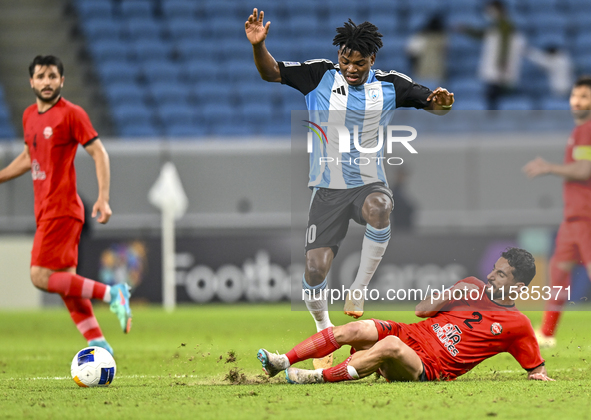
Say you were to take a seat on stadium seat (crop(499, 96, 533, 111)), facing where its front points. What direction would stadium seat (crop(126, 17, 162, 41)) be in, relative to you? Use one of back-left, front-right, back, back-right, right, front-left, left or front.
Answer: right

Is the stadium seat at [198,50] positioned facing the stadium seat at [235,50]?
no

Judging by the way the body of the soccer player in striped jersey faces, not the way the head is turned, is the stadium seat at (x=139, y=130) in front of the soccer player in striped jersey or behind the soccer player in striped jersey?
behind

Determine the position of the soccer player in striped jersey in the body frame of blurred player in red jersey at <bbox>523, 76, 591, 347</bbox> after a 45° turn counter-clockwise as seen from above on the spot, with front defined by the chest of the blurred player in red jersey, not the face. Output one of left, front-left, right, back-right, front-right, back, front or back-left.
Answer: front-right

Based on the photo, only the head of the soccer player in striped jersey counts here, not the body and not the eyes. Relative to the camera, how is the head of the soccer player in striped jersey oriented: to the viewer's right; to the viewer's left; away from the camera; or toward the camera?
toward the camera

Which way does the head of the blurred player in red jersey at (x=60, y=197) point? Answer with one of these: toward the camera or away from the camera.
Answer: toward the camera

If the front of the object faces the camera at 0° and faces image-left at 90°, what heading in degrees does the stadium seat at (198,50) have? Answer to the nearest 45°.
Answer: approximately 0°

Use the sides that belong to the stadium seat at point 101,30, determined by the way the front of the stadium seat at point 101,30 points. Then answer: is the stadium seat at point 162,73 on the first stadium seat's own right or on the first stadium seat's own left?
on the first stadium seat's own left

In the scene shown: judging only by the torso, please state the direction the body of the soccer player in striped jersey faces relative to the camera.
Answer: toward the camera

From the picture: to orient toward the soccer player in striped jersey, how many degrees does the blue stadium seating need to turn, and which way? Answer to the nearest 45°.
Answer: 0° — it already faces them

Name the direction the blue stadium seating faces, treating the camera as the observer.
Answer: facing the viewer

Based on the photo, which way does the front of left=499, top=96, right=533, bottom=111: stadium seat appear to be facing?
toward the camera

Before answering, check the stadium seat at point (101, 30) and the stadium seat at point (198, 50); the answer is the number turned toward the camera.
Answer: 2

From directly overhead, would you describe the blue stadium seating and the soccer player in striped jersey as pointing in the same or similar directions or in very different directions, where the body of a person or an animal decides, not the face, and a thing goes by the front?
same or similar directions

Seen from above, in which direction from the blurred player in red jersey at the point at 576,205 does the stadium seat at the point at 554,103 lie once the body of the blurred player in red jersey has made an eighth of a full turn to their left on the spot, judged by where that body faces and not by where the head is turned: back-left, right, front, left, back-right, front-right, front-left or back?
back

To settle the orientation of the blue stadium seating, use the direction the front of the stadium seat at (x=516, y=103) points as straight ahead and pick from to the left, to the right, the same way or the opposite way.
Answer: the same way

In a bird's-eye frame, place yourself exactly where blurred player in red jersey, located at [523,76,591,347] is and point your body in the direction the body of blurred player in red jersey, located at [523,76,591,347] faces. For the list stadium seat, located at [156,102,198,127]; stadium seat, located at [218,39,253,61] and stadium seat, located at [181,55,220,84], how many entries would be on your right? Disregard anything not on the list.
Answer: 3

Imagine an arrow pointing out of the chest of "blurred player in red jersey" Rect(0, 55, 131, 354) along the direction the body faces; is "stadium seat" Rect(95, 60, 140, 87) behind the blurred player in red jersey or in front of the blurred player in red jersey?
behind

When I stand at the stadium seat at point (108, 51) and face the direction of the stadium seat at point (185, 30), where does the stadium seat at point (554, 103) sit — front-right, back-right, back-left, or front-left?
front-right

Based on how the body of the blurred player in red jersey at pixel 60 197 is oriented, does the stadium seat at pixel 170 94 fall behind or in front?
behind
